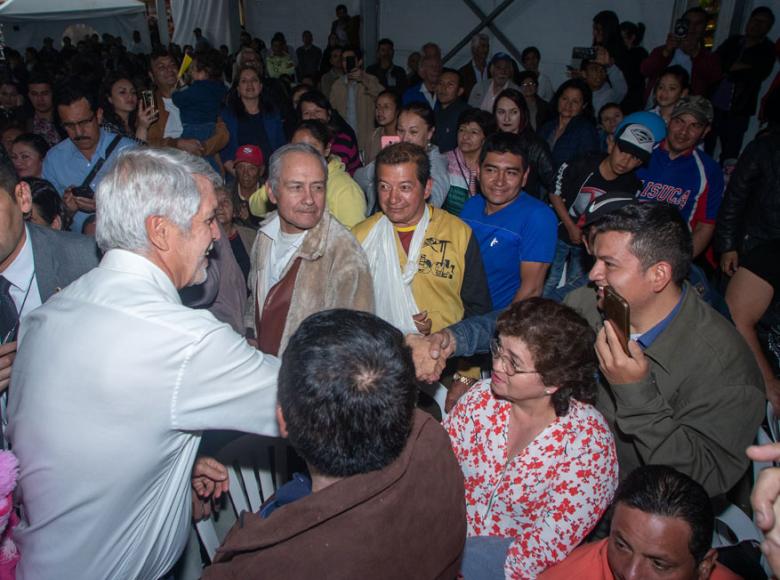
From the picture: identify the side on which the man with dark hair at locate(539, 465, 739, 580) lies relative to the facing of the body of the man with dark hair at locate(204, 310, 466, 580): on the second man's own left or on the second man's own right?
on the second man's own right

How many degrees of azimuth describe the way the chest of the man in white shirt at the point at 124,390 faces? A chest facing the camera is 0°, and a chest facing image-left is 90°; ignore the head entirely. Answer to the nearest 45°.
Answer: approximately 225°

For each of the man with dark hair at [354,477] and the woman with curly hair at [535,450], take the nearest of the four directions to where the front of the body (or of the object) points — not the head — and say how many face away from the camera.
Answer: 1

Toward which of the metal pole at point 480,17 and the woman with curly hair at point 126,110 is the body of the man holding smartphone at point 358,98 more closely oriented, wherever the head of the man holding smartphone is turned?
the woman with curly hair

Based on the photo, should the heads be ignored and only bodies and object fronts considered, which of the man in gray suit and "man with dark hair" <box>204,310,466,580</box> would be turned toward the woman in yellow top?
the man with dark hair

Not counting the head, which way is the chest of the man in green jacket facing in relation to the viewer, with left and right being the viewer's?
facing to the left of the viewer

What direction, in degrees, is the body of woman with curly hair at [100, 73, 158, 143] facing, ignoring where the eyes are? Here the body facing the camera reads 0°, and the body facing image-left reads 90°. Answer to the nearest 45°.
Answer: approximately 315°

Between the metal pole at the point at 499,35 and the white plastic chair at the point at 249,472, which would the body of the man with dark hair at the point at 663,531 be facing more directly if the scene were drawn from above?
the white plastic chair

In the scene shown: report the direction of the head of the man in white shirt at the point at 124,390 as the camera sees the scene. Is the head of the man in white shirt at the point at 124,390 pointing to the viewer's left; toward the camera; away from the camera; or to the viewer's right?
to the viewer's right

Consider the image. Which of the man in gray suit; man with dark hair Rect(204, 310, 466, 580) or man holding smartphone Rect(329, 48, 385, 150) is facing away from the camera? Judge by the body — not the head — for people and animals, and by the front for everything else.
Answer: the man with dark hair

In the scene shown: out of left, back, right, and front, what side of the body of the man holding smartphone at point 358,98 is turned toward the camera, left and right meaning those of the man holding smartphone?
front

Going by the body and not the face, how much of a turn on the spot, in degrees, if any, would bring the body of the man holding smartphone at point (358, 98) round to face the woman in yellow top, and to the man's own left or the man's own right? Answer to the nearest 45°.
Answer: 0° — they already face them

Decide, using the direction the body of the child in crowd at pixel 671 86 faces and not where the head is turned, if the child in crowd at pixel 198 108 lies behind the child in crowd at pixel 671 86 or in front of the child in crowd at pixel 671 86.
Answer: in front

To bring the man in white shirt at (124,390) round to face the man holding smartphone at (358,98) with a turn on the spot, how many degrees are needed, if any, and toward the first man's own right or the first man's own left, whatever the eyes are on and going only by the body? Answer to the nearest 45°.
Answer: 0° — they already face them

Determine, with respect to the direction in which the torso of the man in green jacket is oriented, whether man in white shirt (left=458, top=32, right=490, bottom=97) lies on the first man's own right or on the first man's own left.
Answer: on the first man's own right
